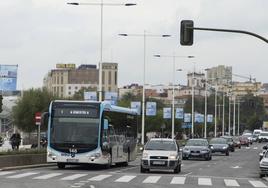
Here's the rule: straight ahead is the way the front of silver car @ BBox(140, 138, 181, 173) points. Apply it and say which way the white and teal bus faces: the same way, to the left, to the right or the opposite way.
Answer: the same way

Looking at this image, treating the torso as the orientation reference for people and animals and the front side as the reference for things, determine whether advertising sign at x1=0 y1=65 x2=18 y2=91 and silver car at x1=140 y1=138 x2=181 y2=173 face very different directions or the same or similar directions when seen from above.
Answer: same or similar directions

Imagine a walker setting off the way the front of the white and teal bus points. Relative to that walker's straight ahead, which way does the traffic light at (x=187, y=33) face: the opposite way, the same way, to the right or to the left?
the opposite way

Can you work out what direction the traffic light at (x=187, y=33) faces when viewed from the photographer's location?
facing away from the viewer

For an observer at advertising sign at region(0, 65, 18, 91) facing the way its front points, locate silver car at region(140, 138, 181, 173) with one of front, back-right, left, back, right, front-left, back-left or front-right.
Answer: front-left

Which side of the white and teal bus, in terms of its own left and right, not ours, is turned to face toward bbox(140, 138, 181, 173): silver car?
left

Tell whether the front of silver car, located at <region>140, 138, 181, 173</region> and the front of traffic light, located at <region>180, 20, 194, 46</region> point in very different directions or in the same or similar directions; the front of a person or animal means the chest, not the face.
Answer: very different directions

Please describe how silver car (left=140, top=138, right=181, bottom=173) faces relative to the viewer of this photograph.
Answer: facing the viewer

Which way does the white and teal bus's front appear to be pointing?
toward the camera

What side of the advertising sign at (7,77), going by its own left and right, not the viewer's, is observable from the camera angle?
front

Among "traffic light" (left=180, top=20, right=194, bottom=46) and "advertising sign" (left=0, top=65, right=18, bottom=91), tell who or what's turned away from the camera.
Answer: the traffic light

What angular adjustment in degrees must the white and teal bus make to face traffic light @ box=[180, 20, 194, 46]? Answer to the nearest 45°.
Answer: approximately 45° to its left

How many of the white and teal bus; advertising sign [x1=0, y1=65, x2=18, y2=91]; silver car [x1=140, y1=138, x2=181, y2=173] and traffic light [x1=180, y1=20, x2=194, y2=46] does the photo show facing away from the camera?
1

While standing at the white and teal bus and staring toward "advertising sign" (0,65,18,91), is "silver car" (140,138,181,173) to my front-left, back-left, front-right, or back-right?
back-right

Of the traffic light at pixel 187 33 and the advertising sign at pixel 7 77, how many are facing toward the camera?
1
